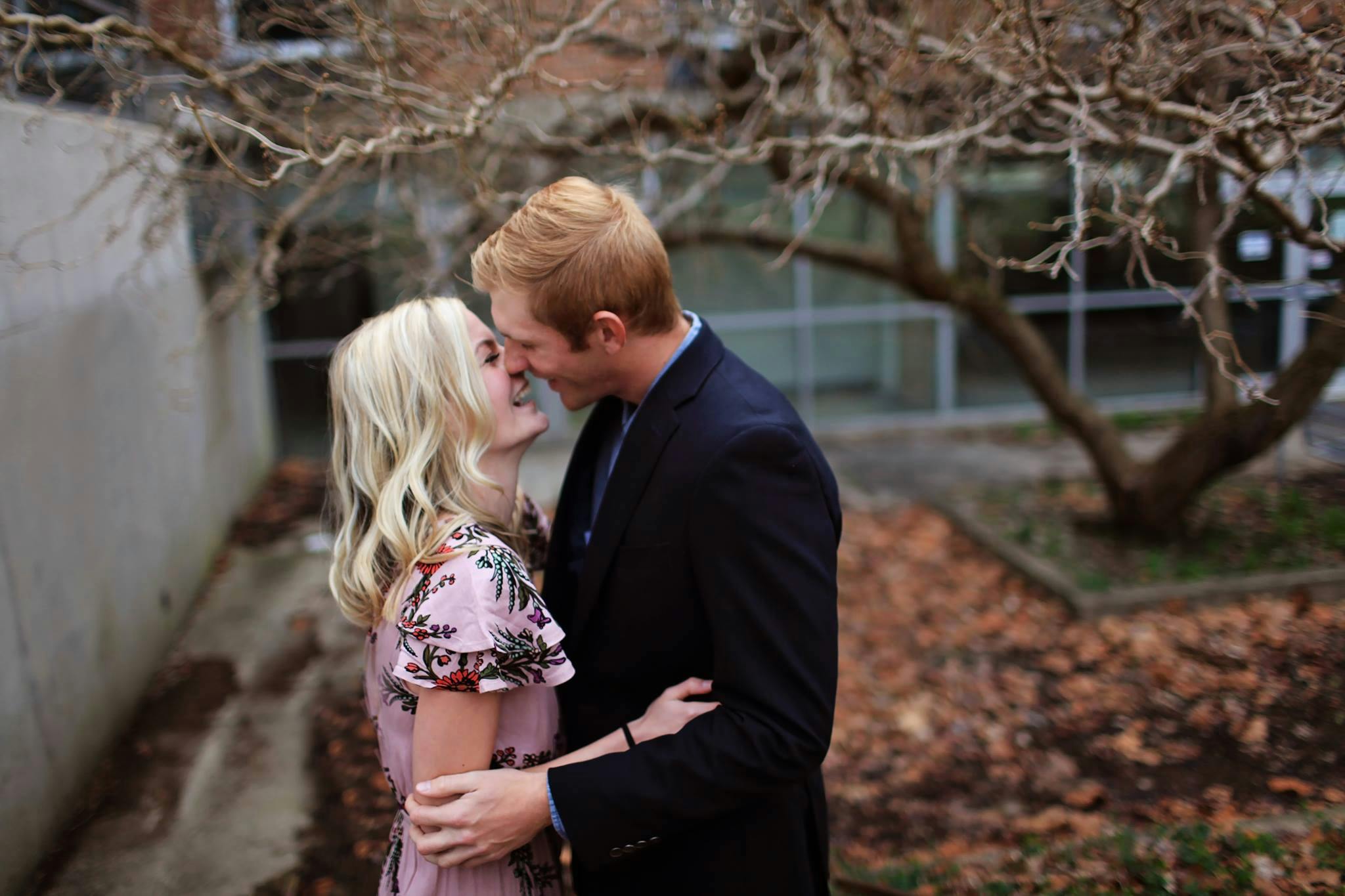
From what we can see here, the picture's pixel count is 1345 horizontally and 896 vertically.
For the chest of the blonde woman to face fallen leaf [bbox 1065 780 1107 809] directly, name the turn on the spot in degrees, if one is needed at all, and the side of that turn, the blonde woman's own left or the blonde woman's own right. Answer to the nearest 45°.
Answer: approximately 45° to the blonde woman's own left

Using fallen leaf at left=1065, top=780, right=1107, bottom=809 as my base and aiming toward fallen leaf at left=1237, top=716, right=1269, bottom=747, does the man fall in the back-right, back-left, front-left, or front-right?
back-right

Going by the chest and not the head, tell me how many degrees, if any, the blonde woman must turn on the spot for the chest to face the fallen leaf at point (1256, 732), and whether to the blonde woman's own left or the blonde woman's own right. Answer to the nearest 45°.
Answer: approximately 45° to the blonde woman's own left

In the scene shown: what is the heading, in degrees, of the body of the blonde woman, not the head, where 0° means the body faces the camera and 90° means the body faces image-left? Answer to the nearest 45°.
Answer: approximately 270°

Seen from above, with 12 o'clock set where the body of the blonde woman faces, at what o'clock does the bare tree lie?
The bare tree is roughly at 10 o'clock from the blonde woman.

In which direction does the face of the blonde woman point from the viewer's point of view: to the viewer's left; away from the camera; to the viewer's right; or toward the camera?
to the viewer's right

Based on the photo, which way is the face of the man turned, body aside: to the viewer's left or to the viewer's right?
to the viewer's left

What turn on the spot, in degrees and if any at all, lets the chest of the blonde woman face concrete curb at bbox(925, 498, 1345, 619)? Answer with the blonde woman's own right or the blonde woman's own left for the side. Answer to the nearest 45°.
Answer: approximately 45° to the blonde woman's own left
